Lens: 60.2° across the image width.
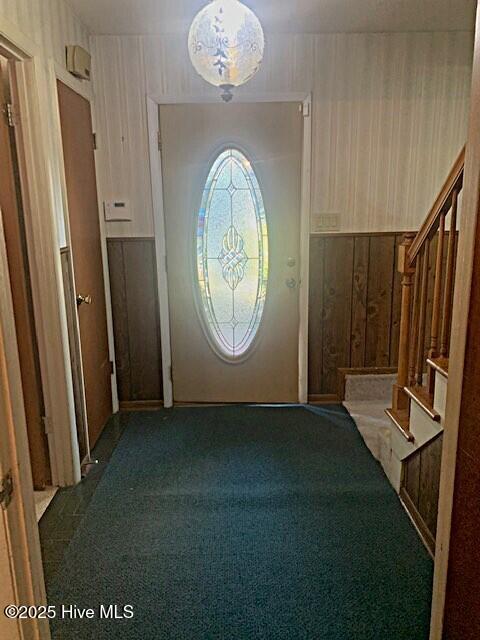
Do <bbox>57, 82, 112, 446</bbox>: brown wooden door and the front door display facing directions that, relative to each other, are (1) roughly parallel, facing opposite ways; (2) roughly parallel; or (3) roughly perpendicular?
roughly perpendicular

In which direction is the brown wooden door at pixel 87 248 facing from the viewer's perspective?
to the viewer's right

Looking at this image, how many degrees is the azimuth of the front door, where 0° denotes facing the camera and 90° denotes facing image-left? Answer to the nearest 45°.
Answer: approximately 0°

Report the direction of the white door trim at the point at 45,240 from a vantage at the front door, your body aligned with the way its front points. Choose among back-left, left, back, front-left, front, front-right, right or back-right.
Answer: front-right

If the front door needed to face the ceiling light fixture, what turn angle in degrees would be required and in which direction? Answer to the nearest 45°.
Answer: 0° — it already faces it

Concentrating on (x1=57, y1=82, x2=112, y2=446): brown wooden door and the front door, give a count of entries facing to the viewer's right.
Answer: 1

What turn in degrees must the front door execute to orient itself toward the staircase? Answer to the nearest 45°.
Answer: approximately 45° to its left

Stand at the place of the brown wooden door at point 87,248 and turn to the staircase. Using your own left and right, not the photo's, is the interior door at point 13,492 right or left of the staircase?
right

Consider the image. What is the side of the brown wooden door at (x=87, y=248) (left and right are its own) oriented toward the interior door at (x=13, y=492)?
right

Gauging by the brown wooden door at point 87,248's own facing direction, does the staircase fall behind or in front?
in front

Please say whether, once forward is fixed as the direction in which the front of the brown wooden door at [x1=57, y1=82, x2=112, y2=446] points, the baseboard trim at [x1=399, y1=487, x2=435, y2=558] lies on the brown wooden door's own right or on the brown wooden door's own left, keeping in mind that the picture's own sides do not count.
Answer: on the brown wooden door's own right
